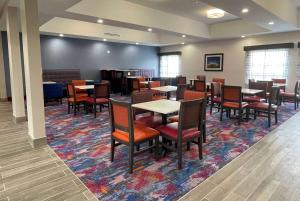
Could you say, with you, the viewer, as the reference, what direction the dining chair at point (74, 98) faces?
facing away from the viewer and to the right of the viewer

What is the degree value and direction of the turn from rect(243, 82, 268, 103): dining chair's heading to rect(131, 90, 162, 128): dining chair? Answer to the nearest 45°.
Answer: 0° — it already faces it

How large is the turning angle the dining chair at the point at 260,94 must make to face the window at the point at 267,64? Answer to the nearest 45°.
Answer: approximately 135° to its right

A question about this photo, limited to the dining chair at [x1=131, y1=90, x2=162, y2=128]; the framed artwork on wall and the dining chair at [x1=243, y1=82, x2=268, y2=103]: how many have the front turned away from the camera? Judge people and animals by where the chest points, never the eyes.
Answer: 0

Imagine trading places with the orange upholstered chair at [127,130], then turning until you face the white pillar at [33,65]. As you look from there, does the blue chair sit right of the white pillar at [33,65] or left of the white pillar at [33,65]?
right

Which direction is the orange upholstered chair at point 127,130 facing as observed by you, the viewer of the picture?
facing away from the viewer and to the right of the viewer

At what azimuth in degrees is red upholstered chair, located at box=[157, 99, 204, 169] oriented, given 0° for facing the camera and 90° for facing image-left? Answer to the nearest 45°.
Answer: approximately 135°
